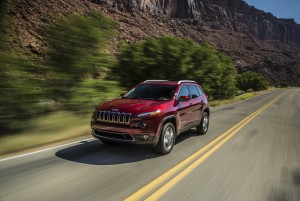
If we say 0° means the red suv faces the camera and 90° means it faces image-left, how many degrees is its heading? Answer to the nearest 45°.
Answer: approximately 45°

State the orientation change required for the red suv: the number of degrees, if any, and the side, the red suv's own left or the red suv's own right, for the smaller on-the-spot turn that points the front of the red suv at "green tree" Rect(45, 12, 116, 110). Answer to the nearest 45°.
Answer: approximately 90° to the red suv's own right

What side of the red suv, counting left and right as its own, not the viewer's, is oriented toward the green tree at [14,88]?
right

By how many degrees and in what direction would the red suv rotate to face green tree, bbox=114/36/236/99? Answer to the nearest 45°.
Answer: approximately 135° to its right
